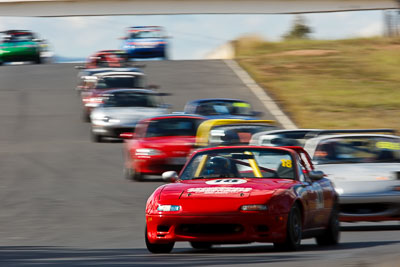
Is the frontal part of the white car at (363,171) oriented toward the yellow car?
no

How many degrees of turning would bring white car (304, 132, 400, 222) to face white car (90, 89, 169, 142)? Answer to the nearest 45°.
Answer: approximately 135° to its right

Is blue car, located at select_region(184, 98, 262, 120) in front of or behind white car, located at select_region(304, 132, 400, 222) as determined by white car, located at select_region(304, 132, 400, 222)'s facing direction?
behind

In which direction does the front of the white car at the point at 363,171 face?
toward the camera

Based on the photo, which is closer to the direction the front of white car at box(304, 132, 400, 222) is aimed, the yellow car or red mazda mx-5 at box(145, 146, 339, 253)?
the red mazda mx-5

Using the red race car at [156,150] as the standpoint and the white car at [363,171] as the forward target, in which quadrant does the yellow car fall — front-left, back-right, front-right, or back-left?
front-left
